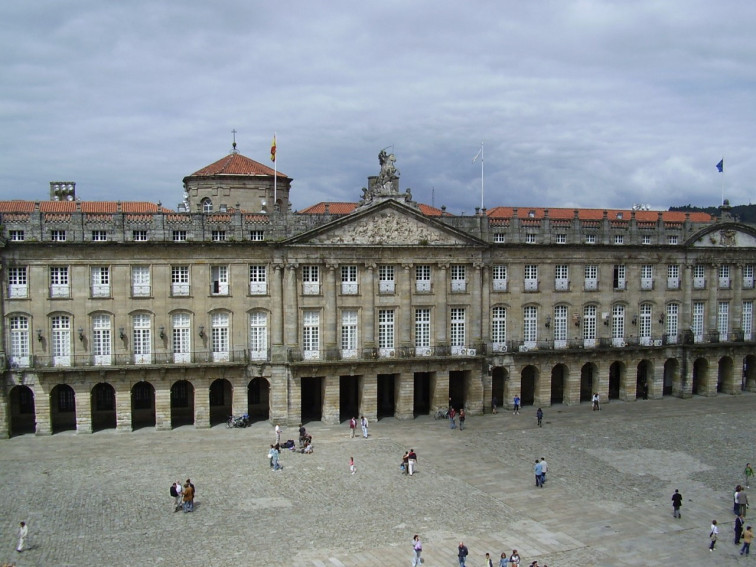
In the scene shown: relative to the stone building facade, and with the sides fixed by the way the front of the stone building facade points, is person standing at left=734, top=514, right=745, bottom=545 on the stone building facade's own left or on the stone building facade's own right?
on the stone building facade's own left

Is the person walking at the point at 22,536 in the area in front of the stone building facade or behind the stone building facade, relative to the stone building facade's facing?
in front

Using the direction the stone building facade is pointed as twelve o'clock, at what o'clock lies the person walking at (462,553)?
The person walking is roughly at 11 o'clock from the stone building facade.

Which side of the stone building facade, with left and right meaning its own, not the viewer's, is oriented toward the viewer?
front

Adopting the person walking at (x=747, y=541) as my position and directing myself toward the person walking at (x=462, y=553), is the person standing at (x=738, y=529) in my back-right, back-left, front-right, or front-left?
back-right

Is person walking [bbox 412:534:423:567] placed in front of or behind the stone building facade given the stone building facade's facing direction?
in front

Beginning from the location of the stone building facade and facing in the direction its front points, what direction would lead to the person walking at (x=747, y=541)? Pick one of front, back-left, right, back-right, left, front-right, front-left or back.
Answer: front-left

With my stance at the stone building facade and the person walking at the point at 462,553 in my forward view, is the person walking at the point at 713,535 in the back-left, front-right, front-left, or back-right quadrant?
front-left

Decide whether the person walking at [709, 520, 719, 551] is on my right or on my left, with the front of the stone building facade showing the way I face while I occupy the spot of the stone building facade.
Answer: on my left

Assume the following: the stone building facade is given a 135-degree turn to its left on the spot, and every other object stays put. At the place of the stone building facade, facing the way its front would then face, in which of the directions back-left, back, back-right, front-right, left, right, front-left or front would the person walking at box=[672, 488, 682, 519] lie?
right

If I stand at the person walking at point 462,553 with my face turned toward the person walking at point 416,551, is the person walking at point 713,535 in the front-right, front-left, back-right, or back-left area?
back-right
